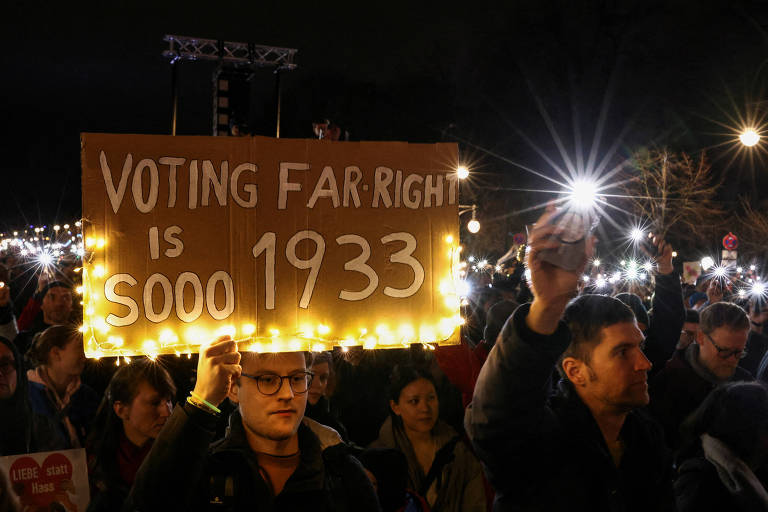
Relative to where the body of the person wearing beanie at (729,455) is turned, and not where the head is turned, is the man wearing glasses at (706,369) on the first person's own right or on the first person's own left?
on the first person's own left

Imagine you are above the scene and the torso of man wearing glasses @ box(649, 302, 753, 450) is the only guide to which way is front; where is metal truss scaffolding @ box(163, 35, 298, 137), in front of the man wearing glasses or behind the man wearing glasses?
behind

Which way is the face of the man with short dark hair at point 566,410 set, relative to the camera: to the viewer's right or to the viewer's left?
to the viewer's right

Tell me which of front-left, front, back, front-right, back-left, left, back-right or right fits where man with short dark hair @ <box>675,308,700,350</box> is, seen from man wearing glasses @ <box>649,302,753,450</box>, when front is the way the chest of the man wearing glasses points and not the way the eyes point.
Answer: back-left

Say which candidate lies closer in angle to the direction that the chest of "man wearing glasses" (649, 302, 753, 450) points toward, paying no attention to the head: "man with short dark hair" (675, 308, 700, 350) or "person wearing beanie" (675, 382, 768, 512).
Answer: the person wearing beanie
